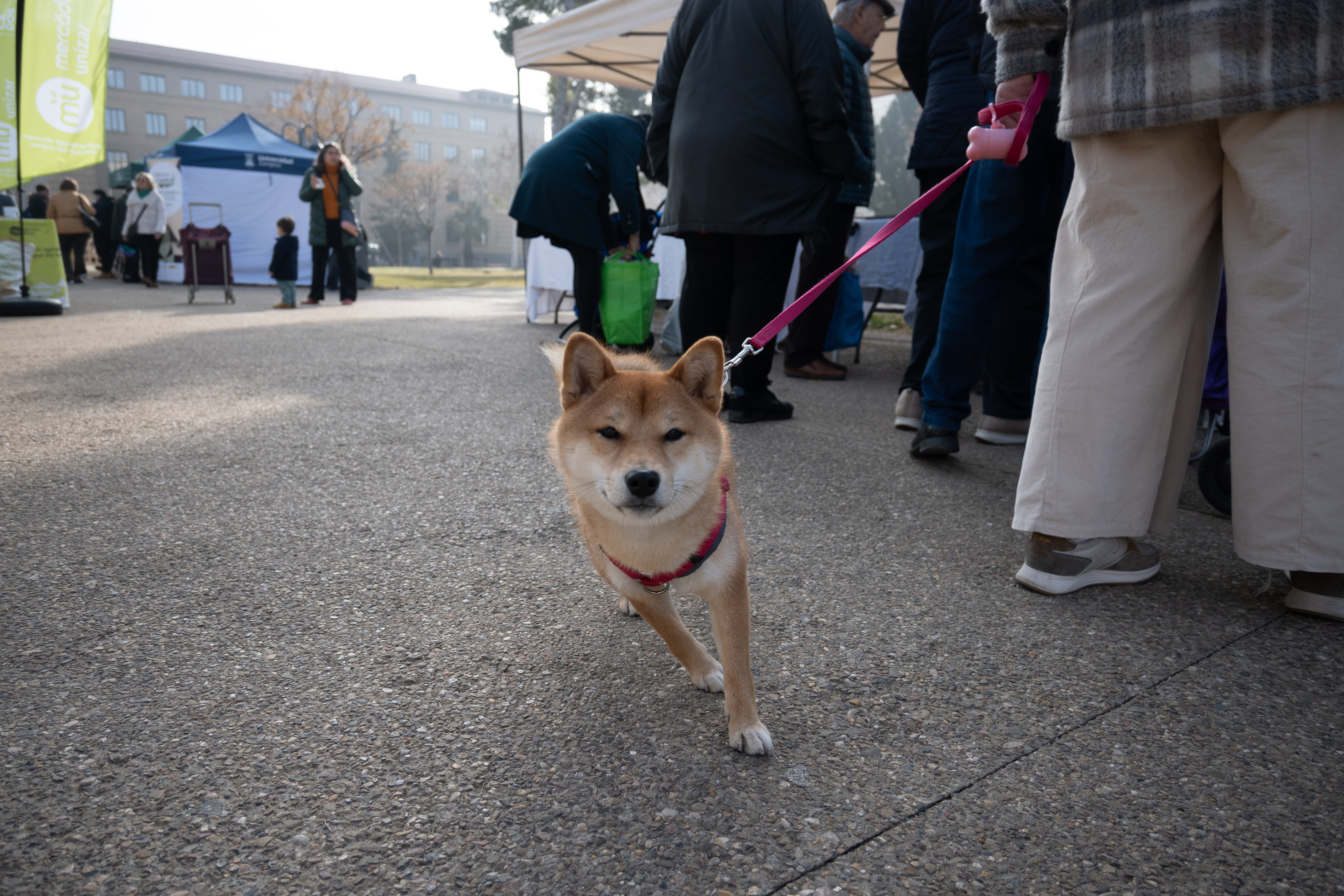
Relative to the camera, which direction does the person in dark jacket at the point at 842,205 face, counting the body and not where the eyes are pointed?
to the viewer's right

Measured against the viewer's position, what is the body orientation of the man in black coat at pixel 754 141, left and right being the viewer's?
facing away from the viewer and to the right of the viewer

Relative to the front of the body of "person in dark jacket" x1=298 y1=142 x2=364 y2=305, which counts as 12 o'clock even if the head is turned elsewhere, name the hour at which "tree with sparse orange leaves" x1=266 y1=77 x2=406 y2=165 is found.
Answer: The tree with sparse orange leaves is roughly at 6 o'clock from the person in dark jacket.

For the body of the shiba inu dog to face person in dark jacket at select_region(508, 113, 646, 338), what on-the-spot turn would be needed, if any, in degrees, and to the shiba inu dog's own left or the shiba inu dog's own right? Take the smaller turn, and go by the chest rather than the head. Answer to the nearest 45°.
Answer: approximately 180°

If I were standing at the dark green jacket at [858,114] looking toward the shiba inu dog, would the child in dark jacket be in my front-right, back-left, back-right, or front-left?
back-right
